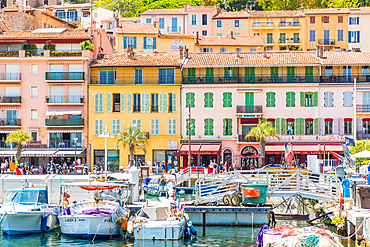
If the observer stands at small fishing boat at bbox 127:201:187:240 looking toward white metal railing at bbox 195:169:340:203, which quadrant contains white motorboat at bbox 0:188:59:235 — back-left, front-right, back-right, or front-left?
back-left

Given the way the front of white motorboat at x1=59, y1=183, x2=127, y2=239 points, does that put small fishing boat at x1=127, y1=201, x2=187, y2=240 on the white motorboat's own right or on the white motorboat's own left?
on the white motorboat's own left

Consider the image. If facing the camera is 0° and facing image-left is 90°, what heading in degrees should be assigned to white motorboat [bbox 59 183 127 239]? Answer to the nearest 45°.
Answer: approximately 0°
